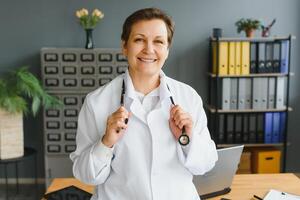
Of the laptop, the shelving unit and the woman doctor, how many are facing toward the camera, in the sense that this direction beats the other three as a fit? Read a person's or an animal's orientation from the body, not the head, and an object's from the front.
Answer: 2

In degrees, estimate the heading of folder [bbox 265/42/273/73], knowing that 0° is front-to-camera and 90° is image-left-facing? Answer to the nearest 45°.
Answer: approximately 0°

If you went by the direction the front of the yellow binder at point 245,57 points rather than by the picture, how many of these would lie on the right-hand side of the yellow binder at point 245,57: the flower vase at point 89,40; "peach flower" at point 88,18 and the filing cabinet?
3

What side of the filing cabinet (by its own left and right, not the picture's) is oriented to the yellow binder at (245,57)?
left

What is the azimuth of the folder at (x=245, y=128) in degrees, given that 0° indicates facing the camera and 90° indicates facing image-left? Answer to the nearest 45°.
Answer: approximately 0°

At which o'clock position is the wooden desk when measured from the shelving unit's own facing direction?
The wooden desk is roughly at 12 o'clock from the shelving unit.
